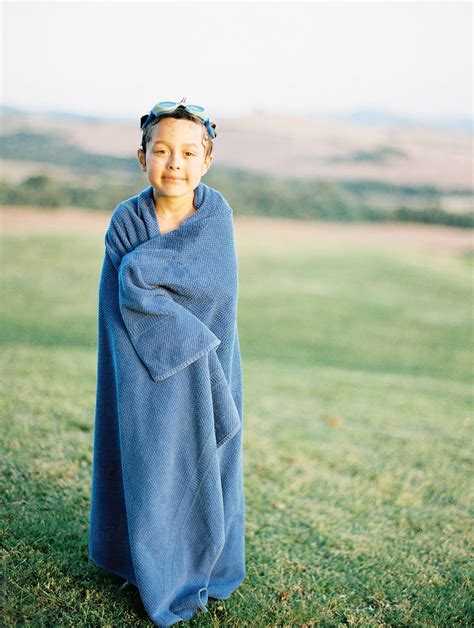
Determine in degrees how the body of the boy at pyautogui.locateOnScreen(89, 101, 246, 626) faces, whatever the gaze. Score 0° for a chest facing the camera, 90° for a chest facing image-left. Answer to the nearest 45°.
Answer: approximately 0°
